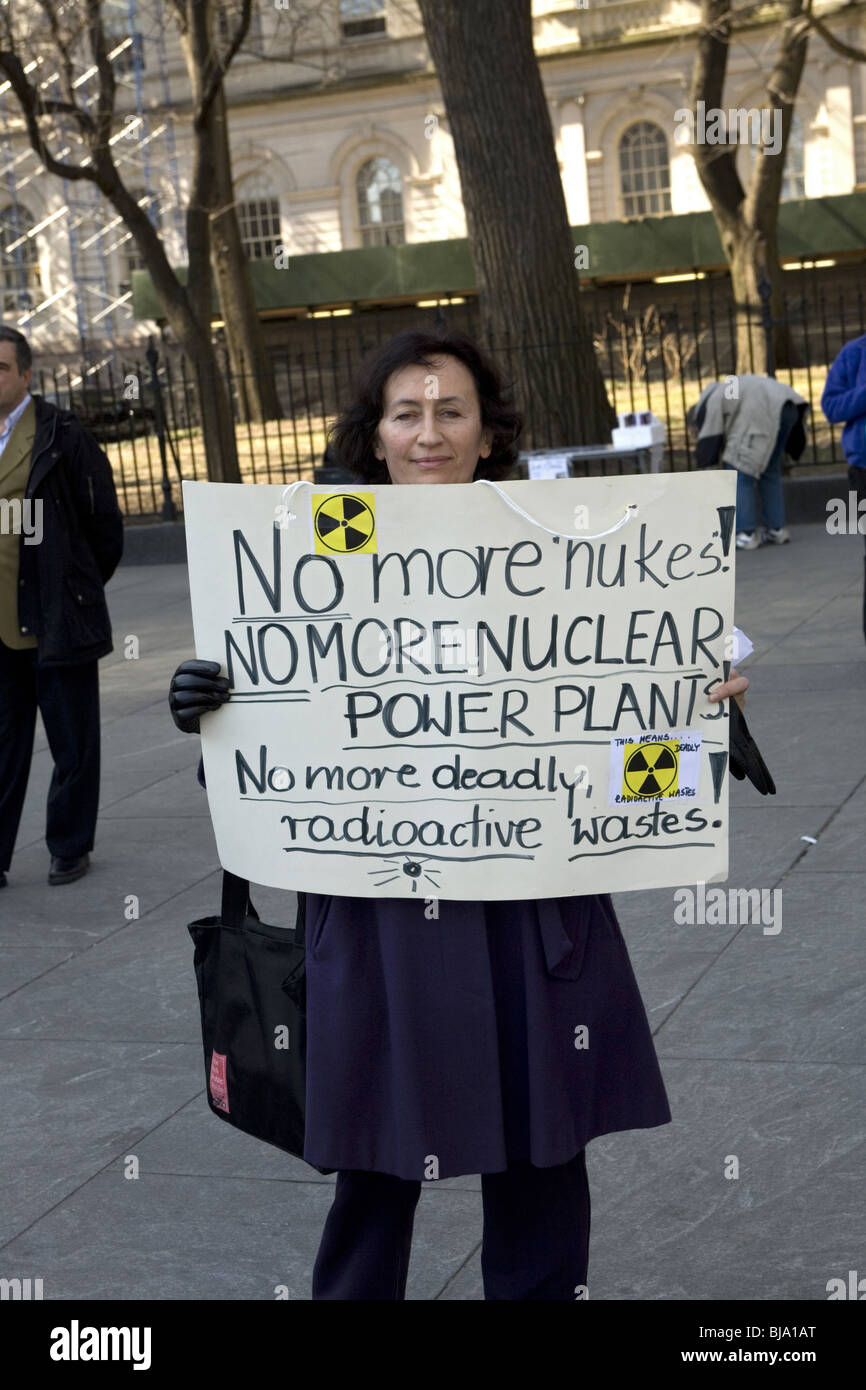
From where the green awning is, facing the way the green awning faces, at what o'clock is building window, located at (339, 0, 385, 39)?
The building window is roughly at 5 o'clock from the green awning.

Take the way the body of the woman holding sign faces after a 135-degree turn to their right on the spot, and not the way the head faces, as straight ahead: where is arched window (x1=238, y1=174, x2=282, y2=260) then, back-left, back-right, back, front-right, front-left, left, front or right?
front-right

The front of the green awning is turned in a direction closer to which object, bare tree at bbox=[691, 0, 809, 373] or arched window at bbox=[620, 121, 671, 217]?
the bare tree

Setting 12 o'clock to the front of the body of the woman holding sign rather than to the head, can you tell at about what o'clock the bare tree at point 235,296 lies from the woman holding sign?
The bare tree is roughly at 6 o'clock from the woman holding sign.

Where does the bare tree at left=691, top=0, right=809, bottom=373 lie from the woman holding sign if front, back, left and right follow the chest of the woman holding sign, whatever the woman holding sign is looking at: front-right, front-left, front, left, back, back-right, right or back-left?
back

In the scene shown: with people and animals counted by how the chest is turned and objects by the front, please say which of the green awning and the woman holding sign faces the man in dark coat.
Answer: the green awning

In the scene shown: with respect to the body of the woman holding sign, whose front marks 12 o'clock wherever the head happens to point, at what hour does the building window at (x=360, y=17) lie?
The building window is roughly at 6 o'clock from the woman holding sign.

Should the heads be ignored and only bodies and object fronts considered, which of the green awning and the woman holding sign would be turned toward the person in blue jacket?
the green awning

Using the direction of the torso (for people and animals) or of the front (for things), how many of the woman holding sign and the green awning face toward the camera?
2

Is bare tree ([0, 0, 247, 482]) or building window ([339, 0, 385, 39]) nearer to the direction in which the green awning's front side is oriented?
the bare tree

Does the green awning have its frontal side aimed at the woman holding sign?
yes

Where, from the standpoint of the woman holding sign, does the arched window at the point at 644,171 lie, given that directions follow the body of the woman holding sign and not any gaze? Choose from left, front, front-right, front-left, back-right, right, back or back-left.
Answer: back
